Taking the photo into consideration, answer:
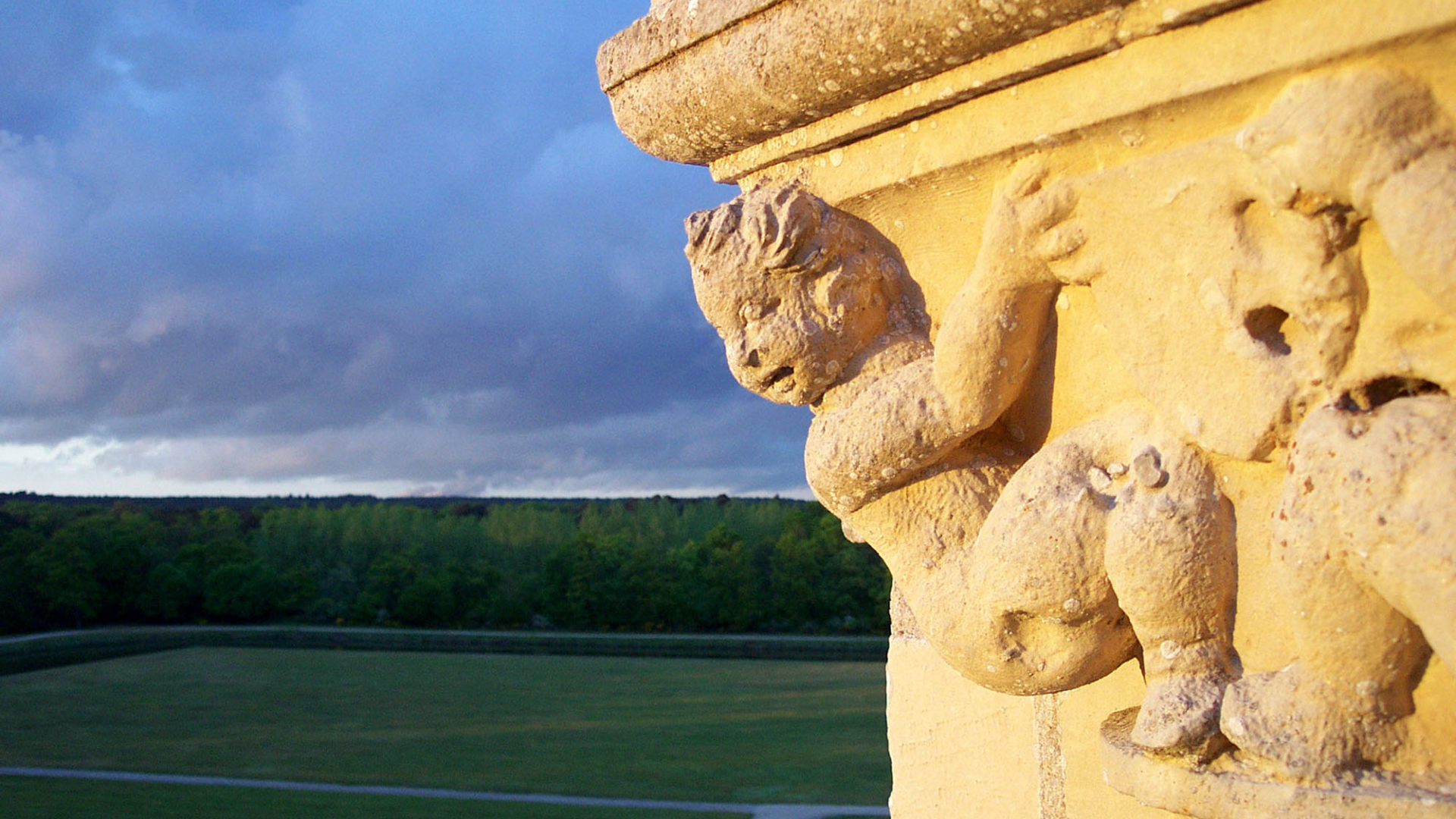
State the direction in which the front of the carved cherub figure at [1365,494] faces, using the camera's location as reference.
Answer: facing to the left of the viewer
